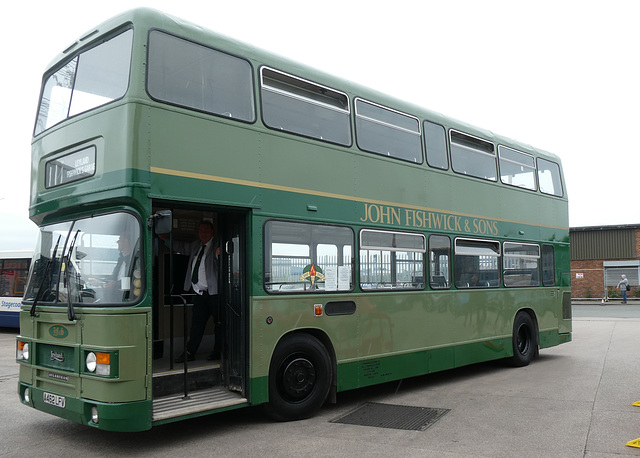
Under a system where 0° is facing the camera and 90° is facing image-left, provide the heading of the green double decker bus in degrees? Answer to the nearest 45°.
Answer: approximately 45°

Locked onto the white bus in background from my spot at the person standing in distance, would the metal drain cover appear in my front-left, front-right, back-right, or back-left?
front-left

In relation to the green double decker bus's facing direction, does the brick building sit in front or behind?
behind

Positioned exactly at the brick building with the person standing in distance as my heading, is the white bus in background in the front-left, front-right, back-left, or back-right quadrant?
front-right

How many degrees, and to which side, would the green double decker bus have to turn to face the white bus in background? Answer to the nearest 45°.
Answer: approximately 90° to its right

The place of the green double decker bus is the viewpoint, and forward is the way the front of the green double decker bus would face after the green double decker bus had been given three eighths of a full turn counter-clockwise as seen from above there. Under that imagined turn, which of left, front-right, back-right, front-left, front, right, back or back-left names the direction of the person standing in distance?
front-left
